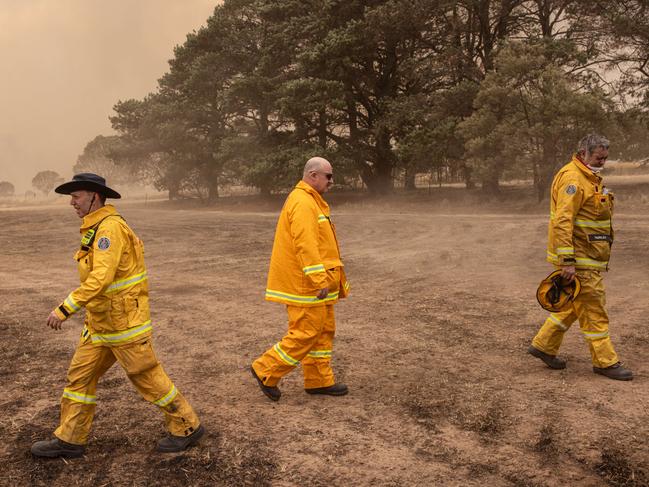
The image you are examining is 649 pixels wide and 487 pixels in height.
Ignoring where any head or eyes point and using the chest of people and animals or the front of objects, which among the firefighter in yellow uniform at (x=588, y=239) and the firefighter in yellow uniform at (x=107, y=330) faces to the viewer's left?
the firefighter in yellow uniform at (x=107, y=330)

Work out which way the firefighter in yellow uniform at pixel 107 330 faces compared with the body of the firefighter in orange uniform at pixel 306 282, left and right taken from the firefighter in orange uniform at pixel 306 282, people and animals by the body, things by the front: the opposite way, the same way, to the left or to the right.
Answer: the opposite way

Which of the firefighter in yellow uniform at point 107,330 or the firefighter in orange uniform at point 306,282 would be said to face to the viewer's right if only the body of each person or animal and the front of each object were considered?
the firefighter in orange uniform at point 306,282

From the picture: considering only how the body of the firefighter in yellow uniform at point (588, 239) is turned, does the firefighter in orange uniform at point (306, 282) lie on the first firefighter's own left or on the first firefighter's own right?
on the first firefighter's own right

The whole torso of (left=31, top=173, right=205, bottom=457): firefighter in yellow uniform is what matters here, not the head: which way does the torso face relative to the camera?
to the viewer's left

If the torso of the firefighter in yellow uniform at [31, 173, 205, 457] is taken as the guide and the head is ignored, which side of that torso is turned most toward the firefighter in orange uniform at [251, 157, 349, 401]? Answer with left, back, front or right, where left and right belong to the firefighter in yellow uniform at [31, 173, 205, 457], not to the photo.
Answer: back

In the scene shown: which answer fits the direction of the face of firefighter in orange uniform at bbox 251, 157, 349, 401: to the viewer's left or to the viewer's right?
to the viewer's right

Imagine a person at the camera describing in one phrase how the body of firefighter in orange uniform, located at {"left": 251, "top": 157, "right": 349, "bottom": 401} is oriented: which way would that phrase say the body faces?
to the viewer's right

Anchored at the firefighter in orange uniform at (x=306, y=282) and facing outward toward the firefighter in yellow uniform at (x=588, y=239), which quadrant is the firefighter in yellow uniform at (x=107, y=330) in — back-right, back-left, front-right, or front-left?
back-right

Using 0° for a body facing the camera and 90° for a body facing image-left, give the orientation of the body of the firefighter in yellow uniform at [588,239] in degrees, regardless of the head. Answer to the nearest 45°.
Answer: approximately 315°

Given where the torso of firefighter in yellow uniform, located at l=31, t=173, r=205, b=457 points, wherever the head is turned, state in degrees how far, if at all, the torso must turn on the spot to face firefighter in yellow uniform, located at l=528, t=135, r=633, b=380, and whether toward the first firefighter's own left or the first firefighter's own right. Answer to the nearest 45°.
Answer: approximately 180°

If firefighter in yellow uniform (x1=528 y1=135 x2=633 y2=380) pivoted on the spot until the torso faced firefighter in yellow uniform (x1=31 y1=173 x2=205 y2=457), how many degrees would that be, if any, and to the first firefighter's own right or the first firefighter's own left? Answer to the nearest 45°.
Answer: approximately 90° to the first firefighter's own right
